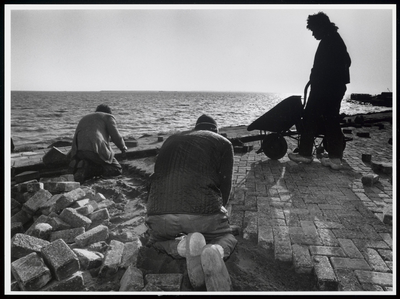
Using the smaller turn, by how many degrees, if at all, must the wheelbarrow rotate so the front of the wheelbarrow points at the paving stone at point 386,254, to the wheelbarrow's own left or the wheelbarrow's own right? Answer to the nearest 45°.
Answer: approximately 90° to the wheelbarrow's own left

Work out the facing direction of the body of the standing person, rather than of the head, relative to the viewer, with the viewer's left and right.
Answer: facing to the left of the viewer

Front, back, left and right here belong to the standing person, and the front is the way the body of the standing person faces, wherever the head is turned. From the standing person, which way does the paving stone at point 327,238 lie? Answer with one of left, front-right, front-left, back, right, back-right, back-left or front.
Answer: left

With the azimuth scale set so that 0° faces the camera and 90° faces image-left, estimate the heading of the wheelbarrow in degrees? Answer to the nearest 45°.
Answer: approximately 90°

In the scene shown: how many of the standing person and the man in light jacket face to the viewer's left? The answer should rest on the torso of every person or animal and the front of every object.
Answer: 1

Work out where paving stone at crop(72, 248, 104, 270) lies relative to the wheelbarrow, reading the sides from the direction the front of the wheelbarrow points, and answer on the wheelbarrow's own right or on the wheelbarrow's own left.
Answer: on the wheelbarrow's own left

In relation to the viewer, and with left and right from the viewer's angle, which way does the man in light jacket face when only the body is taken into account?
facing away from the viewer and to the right of the viewer

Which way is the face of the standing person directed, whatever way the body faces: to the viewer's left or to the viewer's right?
to the viewer's left

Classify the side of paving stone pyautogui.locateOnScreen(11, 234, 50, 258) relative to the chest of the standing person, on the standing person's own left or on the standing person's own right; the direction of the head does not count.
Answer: on the standing person's own left
